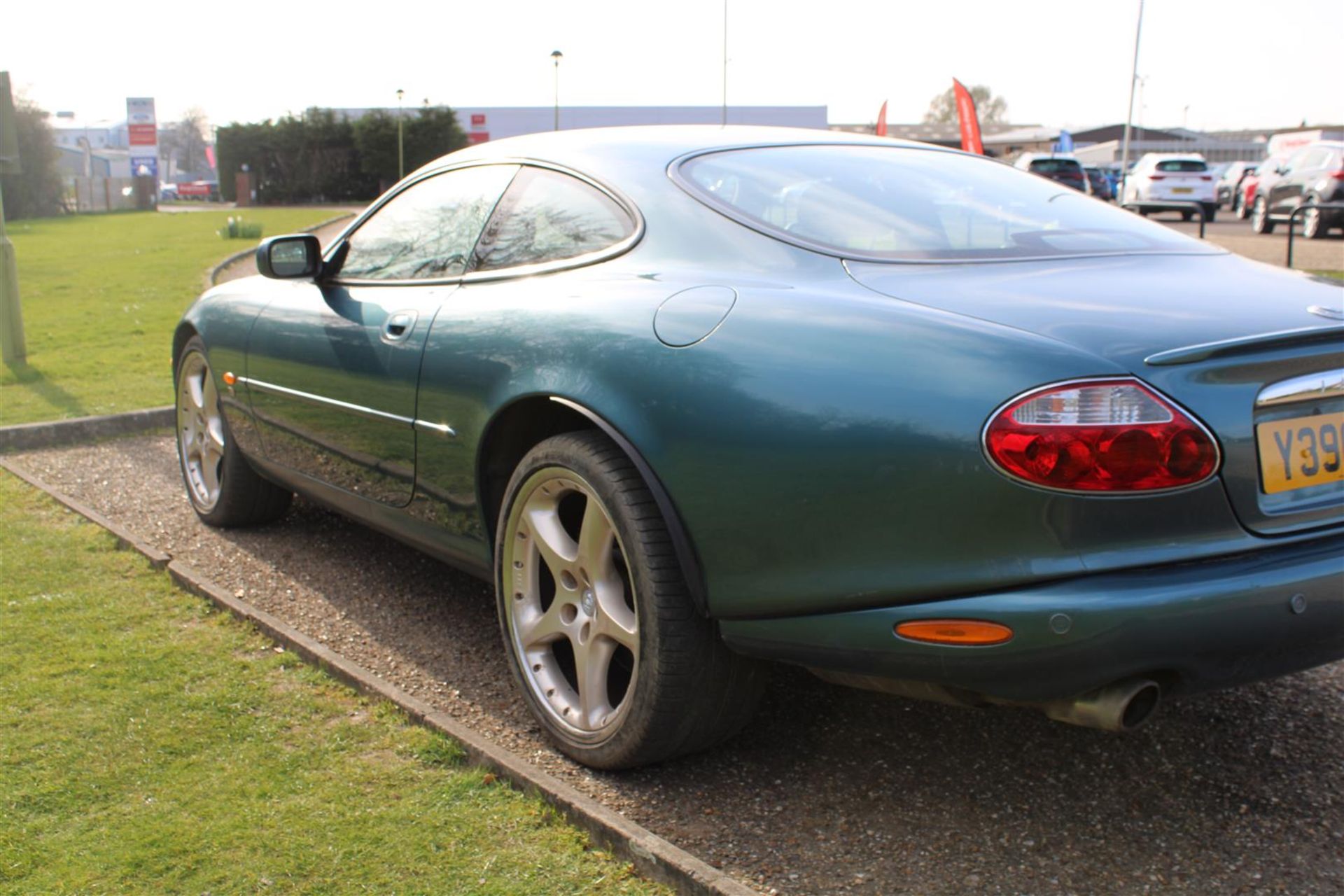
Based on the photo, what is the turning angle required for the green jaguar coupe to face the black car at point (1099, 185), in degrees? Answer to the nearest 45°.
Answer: approximately 45° to its right

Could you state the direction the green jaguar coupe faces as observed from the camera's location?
facing away from the viewer and to the left of the viewer

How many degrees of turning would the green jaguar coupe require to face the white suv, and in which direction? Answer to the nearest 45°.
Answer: approximately 45° to its right

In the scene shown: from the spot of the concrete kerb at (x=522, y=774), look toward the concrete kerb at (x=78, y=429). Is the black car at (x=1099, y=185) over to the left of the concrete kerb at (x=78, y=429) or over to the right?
right

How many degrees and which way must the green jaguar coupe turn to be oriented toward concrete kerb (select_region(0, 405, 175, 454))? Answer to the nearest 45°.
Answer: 0° — it already faces it

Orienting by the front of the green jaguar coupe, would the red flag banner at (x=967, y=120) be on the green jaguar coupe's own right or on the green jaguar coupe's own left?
on the green jaguar coupe's own right
